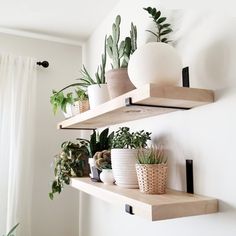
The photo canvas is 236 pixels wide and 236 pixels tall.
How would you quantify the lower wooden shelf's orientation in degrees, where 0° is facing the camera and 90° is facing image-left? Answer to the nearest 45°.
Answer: approximately 45°

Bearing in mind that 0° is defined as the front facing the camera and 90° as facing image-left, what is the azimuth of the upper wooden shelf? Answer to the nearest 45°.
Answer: approximately 45°

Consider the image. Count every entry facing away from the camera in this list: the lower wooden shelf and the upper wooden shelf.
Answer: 0
